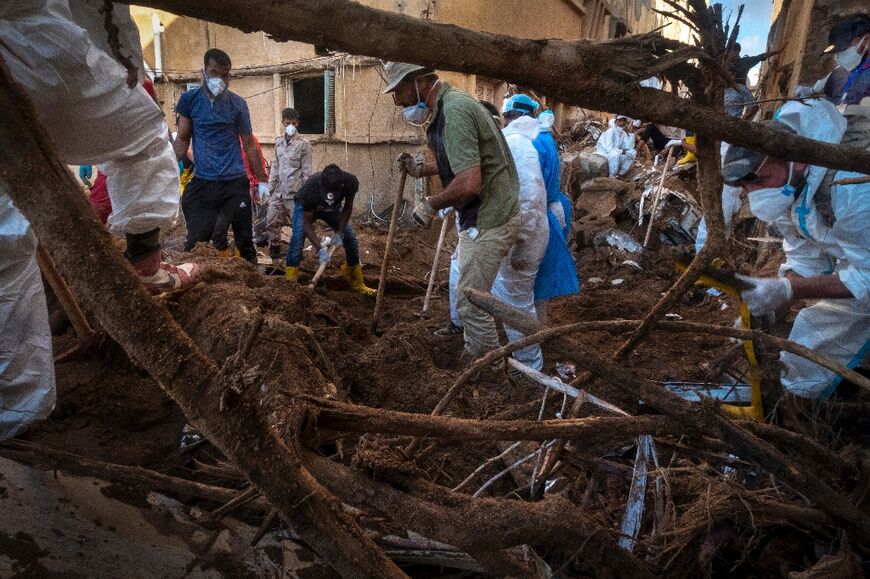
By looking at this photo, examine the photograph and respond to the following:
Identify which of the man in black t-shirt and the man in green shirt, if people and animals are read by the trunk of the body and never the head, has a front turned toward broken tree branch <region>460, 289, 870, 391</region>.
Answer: the man in black t-shirt

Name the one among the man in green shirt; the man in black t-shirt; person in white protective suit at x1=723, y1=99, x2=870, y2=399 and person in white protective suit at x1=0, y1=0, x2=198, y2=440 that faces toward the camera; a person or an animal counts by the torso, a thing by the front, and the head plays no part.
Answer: the man in black t-shirt

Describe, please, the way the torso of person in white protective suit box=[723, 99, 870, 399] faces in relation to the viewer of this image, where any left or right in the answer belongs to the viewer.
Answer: facing to the left of the viewer

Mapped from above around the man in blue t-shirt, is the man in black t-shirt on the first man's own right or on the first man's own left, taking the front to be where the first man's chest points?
on the first man's own left

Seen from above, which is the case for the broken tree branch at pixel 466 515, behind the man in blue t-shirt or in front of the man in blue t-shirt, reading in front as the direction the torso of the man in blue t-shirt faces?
in front

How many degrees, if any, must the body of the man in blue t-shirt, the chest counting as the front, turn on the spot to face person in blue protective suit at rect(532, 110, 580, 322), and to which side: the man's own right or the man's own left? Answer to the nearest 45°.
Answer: approximately 45° to the man's own left

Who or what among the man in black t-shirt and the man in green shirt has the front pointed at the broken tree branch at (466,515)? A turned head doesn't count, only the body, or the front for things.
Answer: the man in black t-shirt

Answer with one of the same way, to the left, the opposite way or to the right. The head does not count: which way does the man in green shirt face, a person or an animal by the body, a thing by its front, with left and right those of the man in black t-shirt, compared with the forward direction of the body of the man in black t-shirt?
to the right

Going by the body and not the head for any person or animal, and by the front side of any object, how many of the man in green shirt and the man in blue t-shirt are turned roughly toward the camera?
1

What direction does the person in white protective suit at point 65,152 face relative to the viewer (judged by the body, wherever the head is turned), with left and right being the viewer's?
facing to the right of the viewer

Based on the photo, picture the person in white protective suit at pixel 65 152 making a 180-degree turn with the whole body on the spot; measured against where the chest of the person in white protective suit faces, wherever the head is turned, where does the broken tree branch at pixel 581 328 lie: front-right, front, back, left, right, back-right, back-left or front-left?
back-left

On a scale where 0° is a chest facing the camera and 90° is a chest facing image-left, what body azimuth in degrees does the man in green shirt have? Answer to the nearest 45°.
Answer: approximately 90°

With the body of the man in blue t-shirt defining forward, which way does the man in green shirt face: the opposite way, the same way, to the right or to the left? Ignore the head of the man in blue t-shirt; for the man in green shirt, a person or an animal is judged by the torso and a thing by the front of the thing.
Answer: to the right
